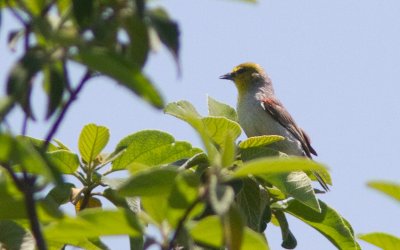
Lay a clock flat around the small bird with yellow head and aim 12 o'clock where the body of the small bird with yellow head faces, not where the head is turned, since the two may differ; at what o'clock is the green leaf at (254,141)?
The green leaf is roughly at 9 o'clock from the small bird with yellow head.

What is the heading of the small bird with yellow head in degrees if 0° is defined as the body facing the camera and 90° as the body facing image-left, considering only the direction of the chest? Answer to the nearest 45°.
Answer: approximately 90°

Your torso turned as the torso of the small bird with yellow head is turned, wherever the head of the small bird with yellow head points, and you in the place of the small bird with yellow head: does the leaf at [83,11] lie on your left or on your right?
on your left

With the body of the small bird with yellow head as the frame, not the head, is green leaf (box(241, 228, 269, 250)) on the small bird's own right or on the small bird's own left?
on the small bird's own left

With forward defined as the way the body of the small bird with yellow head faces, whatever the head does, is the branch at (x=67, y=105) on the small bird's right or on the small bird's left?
on the small bird's left
